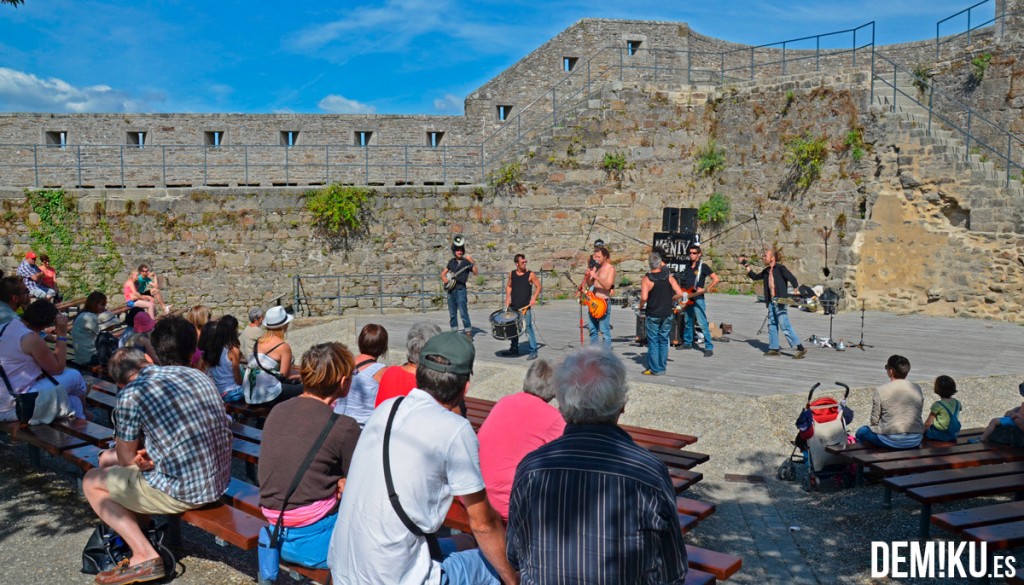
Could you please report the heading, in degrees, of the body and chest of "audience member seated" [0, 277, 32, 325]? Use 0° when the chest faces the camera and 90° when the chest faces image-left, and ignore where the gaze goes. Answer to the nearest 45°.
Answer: approximately 270°

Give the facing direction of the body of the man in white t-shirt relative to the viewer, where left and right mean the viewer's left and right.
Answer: facing away from the viewer and to the right of the viewer

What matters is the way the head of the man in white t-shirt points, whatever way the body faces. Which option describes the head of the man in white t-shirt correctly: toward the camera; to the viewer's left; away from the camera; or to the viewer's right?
away from the camera

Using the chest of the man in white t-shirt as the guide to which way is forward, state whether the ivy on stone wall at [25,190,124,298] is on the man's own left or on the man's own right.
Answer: on the man's own left

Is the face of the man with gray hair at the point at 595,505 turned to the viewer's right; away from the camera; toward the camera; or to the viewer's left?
away from the camera

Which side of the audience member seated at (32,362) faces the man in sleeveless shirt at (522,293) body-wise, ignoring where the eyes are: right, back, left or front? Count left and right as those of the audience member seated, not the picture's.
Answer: front

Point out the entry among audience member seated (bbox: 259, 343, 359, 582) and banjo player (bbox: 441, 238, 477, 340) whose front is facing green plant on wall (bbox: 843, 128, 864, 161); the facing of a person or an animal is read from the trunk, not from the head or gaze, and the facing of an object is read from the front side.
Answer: the audience member seated

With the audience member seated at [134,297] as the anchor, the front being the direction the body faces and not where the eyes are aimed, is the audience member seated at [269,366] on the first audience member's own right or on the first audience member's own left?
on the first audience member's own right

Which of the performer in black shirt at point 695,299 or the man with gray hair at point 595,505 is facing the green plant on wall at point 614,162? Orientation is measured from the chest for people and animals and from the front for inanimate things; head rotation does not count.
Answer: the man with gray hair

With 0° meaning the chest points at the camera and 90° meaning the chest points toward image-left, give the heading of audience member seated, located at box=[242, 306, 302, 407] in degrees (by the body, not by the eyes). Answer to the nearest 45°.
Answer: approximately 225°

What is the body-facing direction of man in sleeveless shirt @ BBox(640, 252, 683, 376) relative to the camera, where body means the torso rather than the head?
away from the camera

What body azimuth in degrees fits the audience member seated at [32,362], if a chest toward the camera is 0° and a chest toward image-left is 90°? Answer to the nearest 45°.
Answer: approximately 225°

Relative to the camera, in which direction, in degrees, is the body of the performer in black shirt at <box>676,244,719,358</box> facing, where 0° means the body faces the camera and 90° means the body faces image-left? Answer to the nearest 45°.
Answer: approximately 45°

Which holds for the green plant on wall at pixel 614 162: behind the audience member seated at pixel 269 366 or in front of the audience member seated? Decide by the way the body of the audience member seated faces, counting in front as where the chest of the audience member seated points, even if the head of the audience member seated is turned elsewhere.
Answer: in front

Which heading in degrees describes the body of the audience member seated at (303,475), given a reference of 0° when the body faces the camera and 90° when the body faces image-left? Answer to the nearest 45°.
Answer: approximately 225°

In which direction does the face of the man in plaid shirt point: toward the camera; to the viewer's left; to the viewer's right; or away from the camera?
away from the camera

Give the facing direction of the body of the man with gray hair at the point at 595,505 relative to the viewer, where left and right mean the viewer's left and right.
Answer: facing away from the viewer

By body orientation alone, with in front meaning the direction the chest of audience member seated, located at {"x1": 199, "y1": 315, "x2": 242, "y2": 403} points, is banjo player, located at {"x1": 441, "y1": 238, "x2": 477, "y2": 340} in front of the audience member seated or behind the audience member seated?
in front
